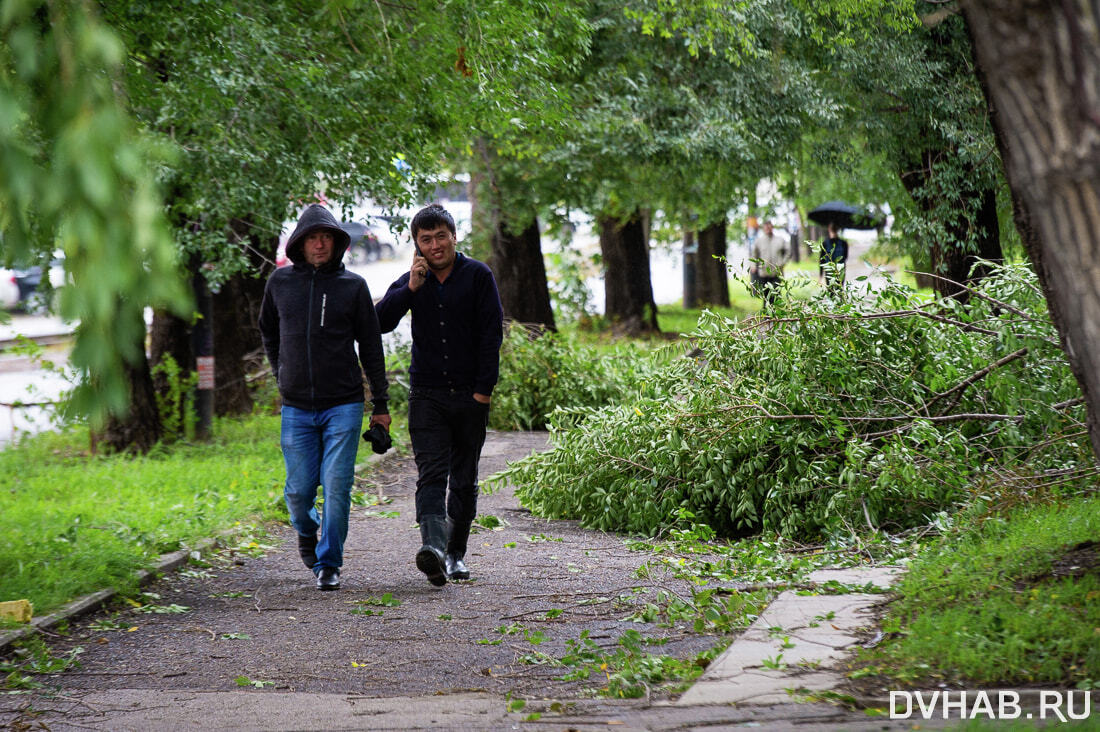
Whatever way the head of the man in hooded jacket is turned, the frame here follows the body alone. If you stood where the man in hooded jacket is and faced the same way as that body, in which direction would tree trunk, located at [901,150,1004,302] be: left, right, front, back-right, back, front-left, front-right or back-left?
back-left

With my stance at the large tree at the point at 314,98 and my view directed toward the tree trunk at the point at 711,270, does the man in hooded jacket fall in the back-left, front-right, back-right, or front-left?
back-right

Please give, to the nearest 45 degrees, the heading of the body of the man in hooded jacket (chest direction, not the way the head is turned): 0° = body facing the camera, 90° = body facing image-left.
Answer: approximately 0°

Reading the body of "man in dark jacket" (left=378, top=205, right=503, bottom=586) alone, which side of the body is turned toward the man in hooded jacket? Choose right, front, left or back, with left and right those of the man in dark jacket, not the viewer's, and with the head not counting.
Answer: right

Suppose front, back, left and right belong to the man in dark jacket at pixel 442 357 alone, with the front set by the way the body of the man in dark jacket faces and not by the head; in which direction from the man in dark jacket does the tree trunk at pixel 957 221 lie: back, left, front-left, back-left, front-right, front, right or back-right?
back-left

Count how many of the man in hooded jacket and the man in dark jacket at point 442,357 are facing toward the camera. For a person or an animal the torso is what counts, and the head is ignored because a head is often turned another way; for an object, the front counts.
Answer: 2

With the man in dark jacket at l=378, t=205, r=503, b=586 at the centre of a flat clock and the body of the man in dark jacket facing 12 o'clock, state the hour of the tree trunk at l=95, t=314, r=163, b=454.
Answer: The tree trunk is roughly at 5 o'clock from the man in dark jacket.
